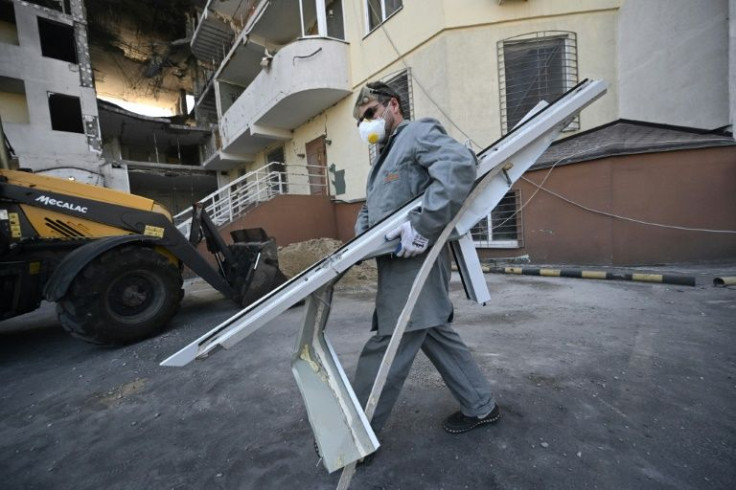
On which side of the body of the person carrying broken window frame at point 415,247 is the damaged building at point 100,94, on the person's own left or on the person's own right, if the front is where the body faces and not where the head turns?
on the person's own right

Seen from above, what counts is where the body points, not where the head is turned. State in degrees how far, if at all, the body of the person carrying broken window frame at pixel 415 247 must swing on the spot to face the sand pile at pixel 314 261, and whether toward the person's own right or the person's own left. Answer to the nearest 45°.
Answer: approximately 90° to the person's own right

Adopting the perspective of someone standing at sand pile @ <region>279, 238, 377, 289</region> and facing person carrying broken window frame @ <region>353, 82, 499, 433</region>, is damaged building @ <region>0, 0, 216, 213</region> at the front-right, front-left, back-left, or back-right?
back-right

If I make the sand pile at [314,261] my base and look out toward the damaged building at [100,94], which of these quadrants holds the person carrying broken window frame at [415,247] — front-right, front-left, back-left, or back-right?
back-left

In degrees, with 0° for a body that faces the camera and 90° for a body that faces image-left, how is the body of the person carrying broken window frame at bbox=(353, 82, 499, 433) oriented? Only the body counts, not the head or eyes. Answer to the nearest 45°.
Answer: approximately 45°
